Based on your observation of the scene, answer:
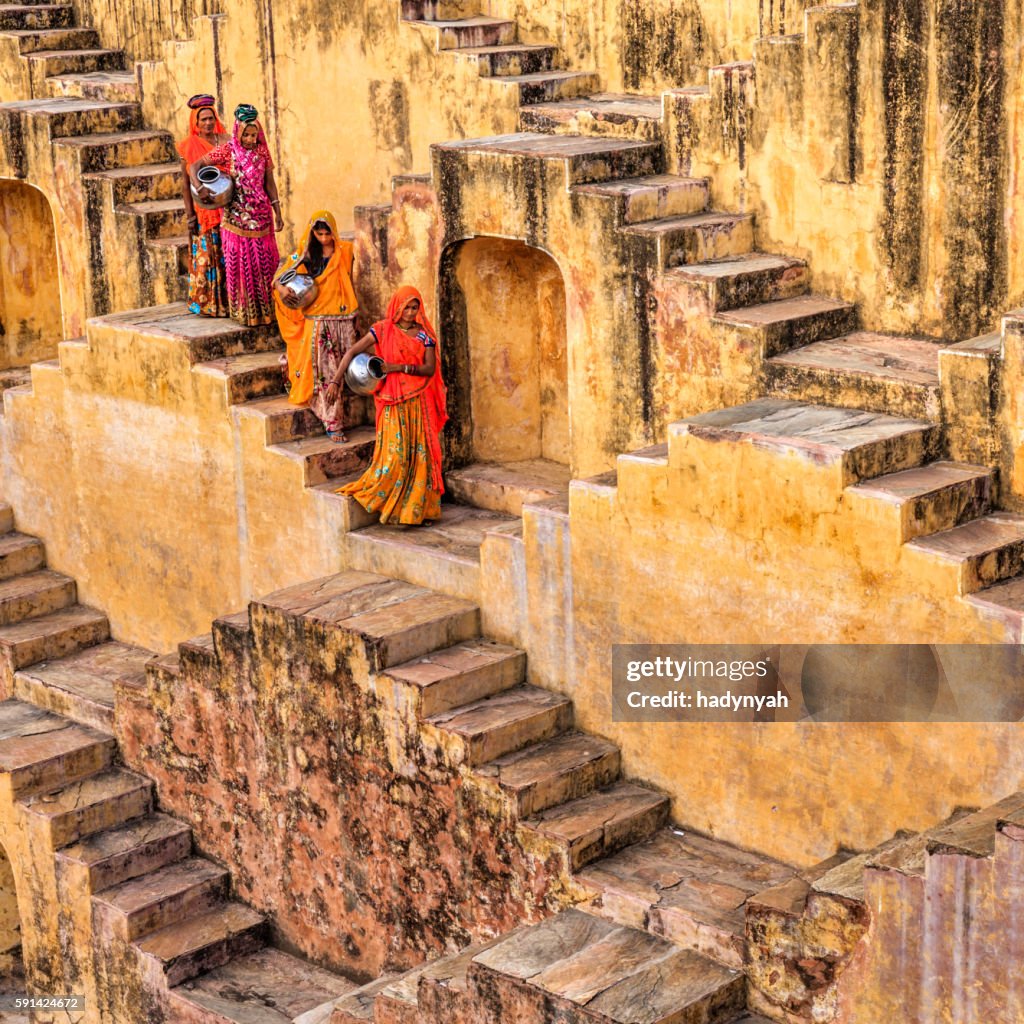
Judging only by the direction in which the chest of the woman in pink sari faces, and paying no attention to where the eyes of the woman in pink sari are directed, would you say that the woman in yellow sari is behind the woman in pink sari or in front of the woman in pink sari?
in front

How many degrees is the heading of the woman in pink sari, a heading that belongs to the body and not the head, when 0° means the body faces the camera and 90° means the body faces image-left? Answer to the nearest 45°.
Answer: approximately 0°

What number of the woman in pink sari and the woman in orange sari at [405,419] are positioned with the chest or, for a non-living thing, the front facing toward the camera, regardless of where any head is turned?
2

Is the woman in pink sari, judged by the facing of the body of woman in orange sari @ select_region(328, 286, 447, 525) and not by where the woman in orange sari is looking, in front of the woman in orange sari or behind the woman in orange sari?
behind

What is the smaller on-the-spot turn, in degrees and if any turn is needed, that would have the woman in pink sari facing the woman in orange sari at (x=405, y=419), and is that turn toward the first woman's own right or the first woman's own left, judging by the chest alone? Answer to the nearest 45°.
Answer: approximately 45° to the first woman's own left

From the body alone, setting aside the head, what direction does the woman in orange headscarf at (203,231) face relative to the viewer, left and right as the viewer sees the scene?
facing the viewer and to the right of the viewer
